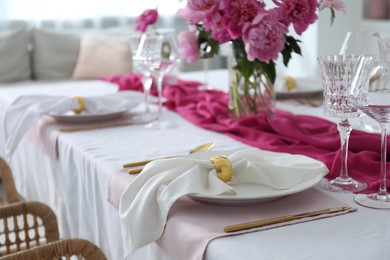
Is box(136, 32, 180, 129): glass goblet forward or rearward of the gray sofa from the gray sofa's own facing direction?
forward

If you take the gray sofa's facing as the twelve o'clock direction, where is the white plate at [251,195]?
The white plate is roughly at 12 o'clock from the gray sofa.

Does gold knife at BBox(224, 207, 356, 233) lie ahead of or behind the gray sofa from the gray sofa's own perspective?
ahead

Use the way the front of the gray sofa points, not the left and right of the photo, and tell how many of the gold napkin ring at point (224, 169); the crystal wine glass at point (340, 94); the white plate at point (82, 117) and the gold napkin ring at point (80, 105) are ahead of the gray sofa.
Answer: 4

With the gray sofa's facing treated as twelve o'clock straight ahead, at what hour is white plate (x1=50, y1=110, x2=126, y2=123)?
The white plate is roughly at 12 o'clock from the gray sofa.

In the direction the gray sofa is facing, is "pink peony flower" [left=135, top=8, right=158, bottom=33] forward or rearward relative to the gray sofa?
forward

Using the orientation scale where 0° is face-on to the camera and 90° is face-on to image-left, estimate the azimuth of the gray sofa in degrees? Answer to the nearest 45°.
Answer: approximately 0°
